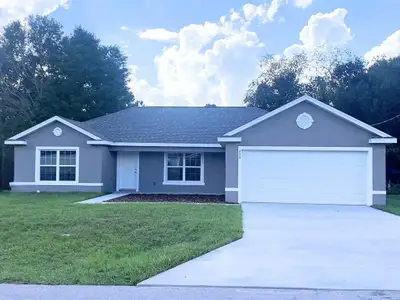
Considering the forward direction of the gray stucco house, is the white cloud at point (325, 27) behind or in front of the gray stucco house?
behind

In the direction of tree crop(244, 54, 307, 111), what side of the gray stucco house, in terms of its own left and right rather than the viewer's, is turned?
back

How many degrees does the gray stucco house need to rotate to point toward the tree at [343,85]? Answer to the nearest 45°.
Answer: approximately 135° to its left

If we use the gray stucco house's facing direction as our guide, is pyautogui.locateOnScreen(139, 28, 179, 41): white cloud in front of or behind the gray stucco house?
behind

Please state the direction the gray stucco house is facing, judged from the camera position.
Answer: facing the viewer

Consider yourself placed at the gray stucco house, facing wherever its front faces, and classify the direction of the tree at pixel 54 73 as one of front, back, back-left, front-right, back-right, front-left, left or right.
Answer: back-right

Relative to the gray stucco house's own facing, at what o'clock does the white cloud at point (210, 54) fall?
The white cloud is roughly at 6 o'clock from the gray stucco house.
